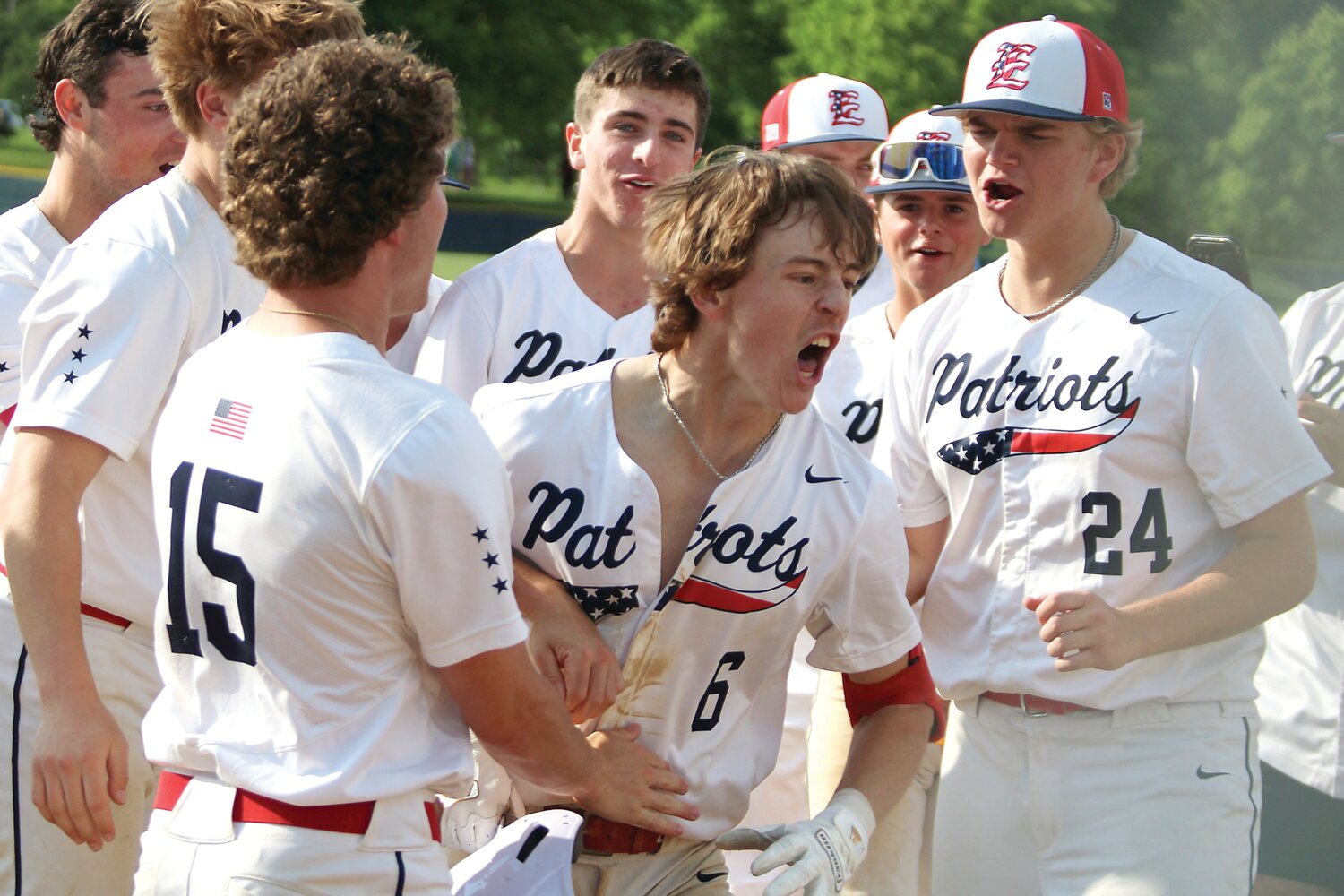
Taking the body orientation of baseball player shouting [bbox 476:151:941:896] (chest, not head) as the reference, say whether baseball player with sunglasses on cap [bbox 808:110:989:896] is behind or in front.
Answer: behind

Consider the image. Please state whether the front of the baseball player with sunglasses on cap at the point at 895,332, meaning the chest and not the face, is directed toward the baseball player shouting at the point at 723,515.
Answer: yes

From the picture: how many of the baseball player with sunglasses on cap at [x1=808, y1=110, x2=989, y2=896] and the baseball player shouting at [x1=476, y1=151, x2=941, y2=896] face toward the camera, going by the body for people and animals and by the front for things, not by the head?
2

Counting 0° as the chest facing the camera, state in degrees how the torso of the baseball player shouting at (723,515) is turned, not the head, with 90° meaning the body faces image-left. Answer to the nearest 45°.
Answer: approximately 0°

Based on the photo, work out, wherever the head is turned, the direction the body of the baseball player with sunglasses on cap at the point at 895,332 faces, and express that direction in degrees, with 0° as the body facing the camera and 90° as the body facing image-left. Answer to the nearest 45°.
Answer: approximately 0°
